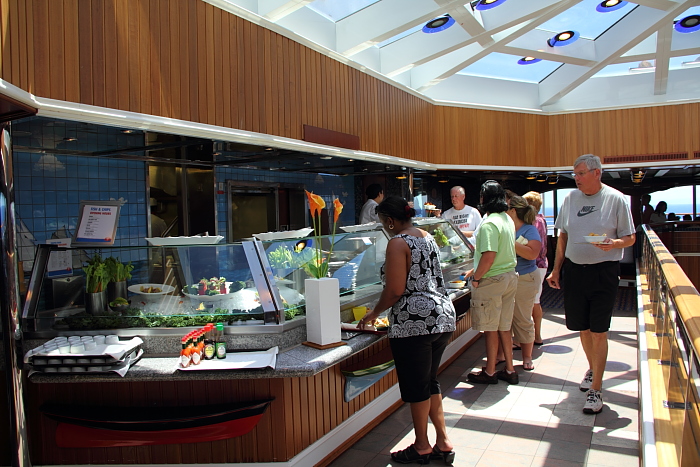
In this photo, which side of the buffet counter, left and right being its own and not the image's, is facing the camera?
front

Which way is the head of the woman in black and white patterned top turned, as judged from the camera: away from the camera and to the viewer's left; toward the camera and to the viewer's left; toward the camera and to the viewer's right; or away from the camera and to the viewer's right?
away from the camera and to the viewer's left

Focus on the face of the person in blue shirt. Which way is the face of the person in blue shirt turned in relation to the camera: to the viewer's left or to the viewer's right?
to the viewer's left

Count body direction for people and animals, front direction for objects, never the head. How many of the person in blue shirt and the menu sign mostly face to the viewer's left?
1

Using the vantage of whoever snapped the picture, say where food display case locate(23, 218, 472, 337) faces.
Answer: facing the viewer

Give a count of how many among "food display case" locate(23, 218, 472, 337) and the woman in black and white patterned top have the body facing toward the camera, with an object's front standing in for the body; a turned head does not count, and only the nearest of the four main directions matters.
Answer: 1

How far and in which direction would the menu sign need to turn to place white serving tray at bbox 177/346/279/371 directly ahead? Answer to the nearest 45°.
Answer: approximately 45° to its left

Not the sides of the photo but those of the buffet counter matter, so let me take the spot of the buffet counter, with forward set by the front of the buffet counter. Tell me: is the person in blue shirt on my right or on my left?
on my left

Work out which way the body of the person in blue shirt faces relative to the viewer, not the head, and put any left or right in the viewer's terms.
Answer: facing to the left of the viewer

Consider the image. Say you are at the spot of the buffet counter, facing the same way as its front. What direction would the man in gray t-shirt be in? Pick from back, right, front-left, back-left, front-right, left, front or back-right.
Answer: left
